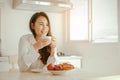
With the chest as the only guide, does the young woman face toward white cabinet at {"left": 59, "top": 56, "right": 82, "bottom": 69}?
no

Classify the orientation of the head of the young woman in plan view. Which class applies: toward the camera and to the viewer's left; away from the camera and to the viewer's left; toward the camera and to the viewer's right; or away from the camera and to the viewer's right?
toward the camera and to the viewer's right
